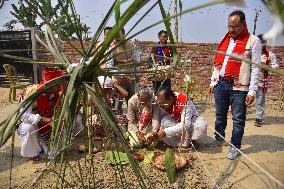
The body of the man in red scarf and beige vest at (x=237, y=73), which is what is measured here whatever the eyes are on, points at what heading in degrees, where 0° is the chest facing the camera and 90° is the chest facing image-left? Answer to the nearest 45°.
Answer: approximately 45°

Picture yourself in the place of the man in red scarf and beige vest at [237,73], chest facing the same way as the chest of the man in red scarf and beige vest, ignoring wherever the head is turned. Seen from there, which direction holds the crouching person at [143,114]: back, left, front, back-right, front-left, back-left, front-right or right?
front-right

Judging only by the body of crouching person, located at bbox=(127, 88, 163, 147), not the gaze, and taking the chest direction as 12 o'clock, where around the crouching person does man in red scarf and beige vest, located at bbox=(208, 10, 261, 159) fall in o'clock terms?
The man in red scarf and beige vest is roughly at 10 o'clock from the crouching person.

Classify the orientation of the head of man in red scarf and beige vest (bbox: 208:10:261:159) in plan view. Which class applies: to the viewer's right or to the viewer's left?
to the viewer's left

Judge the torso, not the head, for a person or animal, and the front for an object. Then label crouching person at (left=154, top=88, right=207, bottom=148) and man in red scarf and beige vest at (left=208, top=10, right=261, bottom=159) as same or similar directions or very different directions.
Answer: same or similar directions

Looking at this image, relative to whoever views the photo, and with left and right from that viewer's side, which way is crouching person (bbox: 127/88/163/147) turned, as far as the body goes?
facing the viewer

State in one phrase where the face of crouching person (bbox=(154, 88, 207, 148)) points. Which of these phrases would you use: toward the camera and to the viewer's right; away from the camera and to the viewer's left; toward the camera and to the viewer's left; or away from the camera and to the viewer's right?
toward the camera and to the viewer's left

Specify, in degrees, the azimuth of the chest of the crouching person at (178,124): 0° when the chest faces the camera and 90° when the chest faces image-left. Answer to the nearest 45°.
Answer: approximately 45°

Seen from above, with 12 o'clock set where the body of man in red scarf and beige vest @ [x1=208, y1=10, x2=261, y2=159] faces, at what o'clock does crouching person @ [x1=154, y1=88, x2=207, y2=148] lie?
The crouching person is roughly at 2 o'clock from the man in red scarf and beige vest.
